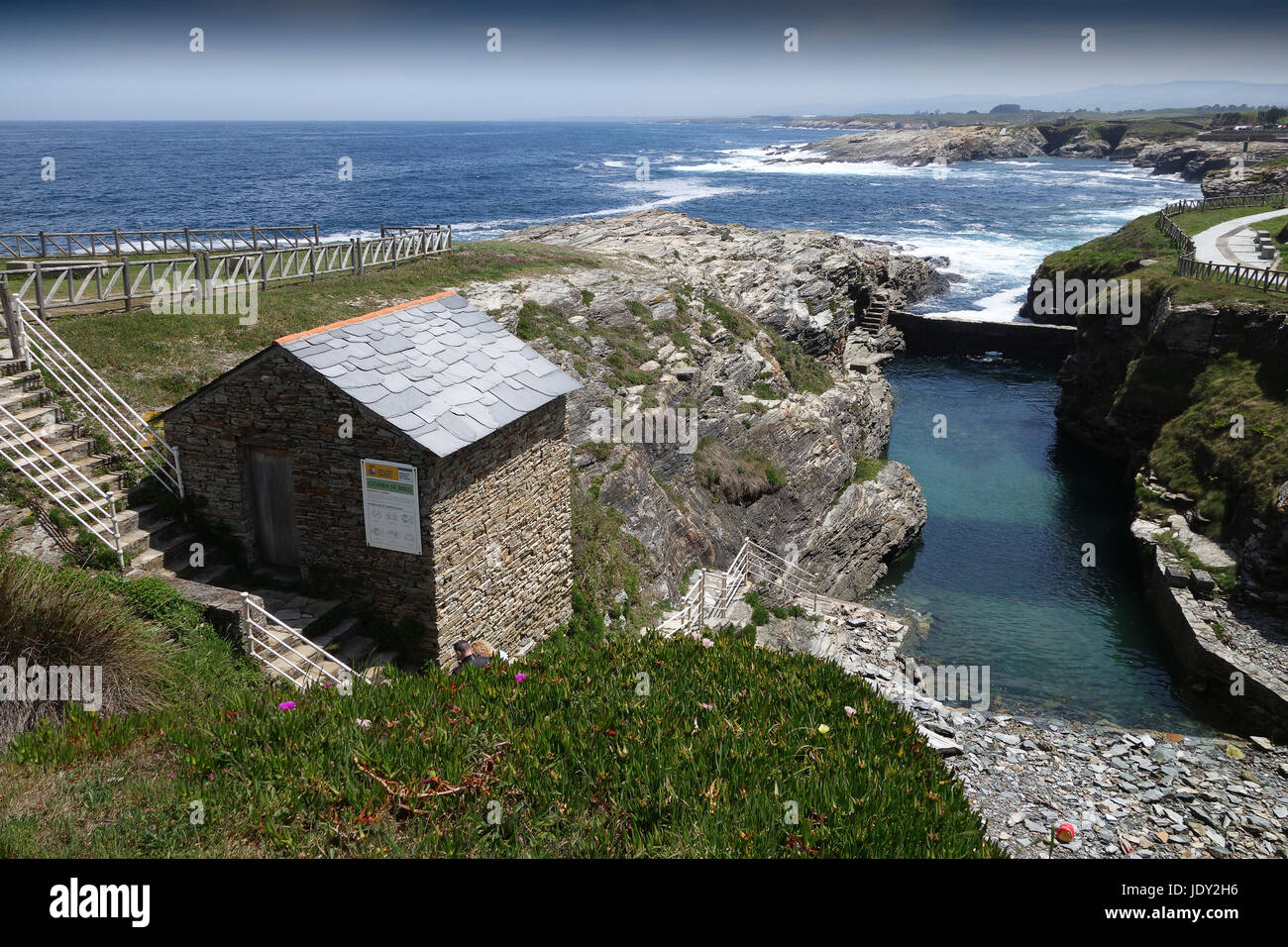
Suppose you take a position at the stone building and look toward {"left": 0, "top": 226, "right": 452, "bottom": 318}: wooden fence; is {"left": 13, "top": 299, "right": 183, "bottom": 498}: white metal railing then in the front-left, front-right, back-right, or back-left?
front-left

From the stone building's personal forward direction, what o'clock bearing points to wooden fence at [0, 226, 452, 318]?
The wooden fence is roughly at 4 o'clock from the stone building.

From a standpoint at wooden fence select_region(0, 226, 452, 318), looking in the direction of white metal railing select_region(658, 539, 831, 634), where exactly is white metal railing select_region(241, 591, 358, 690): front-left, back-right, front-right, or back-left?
front-right

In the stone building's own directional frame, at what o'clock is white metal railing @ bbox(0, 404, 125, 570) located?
The white metal railing is roughly at 2 o'clock from the stone building.

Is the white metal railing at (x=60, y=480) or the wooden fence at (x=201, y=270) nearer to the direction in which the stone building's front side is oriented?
the white metal railing

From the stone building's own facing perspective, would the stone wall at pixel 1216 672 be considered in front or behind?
behind

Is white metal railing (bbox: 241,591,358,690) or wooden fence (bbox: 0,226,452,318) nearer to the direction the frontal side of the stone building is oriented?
the white metal railing

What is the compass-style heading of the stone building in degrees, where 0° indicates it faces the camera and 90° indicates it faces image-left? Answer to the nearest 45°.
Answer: approximately 45°

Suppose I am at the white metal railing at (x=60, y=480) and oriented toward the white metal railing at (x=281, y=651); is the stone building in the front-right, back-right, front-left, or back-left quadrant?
front-left

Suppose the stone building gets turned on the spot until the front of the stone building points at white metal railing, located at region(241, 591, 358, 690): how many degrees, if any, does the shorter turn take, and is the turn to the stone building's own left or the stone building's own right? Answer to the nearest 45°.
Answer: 0° — it already faces it
